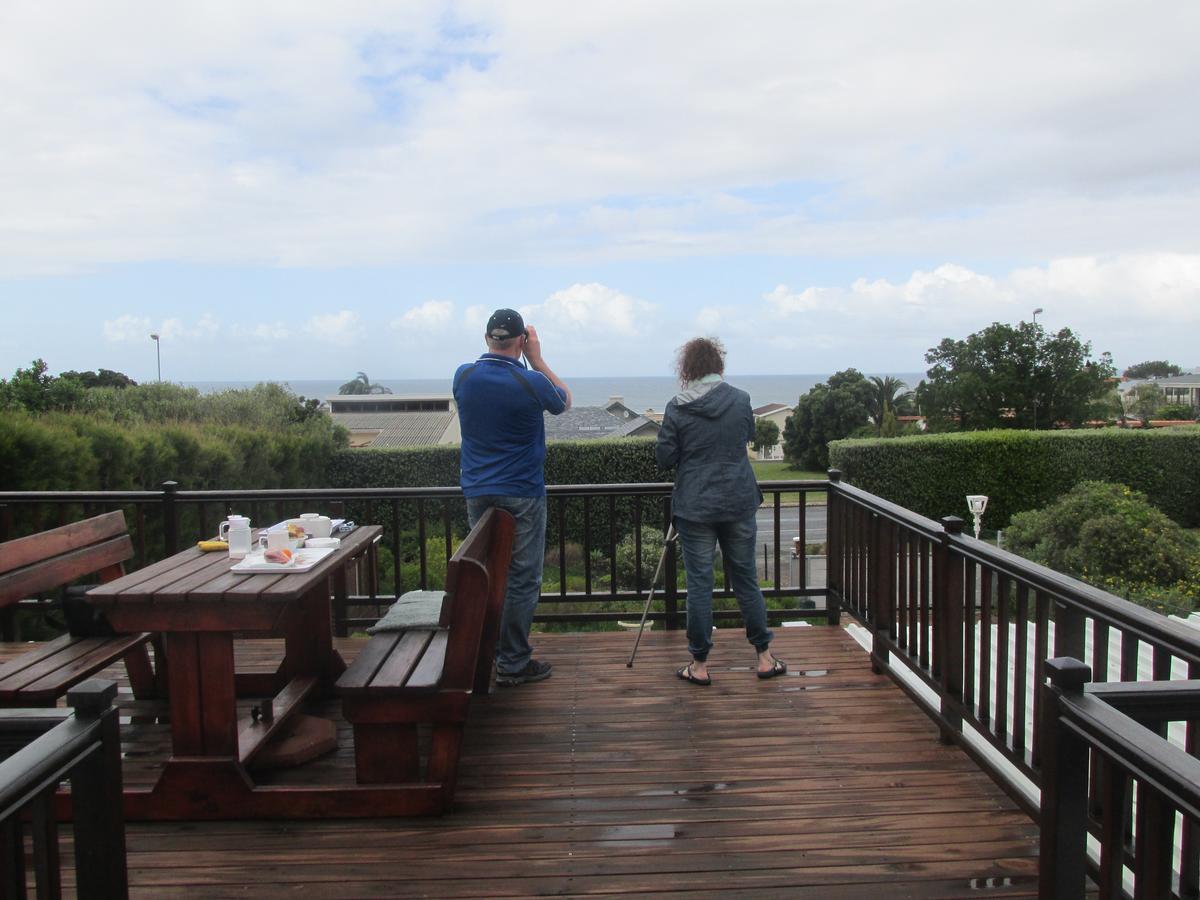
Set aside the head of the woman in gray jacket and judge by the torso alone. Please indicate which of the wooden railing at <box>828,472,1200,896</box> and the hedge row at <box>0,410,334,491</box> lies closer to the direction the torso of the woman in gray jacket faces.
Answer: the hedge row

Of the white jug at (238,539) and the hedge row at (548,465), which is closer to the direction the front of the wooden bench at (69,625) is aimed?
the white jug

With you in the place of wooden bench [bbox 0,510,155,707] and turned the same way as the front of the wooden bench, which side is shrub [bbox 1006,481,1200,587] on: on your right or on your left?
on your left

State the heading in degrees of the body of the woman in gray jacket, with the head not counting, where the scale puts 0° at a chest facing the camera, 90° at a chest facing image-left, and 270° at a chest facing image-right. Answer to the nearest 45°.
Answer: approximately 180°

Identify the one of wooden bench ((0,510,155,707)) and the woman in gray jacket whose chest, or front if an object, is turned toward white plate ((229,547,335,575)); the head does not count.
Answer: the wooden bench

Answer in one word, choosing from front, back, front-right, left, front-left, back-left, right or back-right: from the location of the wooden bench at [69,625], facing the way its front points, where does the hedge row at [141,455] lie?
back-left

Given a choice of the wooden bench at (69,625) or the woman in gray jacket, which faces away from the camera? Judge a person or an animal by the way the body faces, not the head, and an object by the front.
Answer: the woman in gray jacket

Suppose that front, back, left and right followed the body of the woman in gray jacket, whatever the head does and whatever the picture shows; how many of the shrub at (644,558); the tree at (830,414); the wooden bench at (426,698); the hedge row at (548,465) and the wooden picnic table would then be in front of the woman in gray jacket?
3

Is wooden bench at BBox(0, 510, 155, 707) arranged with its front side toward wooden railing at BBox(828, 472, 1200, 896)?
yes

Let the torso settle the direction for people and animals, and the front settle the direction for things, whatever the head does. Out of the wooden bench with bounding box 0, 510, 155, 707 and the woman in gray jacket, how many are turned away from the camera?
1

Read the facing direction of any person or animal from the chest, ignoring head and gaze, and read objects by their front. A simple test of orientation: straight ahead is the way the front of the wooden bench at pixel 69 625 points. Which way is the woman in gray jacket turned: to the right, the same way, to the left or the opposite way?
to the left

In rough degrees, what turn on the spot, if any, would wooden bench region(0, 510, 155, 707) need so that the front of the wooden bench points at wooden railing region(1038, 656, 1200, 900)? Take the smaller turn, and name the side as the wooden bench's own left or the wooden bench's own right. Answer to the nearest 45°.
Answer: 0° — it already faces it

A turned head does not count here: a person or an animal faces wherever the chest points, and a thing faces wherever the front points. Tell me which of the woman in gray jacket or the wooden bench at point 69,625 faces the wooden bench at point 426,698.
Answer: the wooden bench at point 69,625

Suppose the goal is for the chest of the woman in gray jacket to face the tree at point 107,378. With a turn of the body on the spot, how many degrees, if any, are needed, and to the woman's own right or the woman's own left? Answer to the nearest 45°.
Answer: approximately 45° to the woman's own left

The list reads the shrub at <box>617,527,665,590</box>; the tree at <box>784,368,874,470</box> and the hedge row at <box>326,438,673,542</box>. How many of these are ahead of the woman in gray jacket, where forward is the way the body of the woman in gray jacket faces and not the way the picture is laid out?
3
